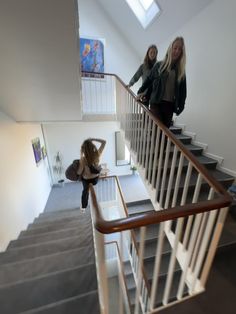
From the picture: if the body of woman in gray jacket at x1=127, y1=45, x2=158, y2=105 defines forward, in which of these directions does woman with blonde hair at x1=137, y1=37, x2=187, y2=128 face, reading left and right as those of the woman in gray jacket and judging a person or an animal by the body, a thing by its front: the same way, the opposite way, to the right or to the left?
the same way

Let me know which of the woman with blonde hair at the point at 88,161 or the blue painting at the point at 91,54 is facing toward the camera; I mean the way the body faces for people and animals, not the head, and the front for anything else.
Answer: the blue painting

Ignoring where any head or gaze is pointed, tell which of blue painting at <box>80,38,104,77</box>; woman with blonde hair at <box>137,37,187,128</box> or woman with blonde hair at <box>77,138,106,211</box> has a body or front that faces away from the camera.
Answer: woman with blonde hair at <box>77,138,106,211</box>

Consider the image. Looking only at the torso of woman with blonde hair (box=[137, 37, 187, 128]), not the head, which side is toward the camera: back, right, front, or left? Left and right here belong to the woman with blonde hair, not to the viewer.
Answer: front

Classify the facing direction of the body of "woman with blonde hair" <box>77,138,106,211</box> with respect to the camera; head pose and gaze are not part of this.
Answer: away from the camera

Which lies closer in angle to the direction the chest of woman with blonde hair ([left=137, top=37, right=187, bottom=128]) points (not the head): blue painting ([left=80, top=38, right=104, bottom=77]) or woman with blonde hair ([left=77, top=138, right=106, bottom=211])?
the woman with blonde hair

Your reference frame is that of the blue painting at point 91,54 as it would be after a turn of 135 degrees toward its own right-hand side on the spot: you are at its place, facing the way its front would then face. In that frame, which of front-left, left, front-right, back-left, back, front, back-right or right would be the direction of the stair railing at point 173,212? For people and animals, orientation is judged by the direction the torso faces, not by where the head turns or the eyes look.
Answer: back-left

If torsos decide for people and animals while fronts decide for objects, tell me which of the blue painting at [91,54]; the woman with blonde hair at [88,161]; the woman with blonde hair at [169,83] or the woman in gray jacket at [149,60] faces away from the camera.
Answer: the woman with blonde hair at [88,161]

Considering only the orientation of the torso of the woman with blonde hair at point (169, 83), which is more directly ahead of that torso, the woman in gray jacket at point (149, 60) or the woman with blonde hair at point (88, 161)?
the woman with blonde hair

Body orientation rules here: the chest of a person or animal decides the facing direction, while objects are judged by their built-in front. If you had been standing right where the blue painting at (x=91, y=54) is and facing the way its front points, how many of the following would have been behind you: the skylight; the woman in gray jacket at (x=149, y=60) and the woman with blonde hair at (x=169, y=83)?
0

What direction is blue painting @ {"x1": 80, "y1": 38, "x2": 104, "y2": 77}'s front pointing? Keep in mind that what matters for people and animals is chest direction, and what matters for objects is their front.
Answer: toward the camera

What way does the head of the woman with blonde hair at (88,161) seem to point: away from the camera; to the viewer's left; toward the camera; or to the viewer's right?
away from the camera
